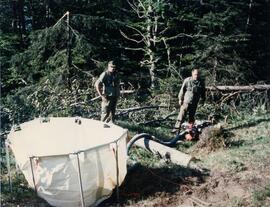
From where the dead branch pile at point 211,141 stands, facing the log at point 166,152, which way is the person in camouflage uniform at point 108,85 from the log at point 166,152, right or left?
right

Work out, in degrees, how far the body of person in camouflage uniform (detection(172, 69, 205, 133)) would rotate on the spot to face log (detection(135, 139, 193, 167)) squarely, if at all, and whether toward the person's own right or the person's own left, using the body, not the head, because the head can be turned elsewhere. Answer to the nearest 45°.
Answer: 0° — they already face it

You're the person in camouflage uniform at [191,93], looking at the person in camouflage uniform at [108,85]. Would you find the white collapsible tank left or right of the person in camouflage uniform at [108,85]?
left

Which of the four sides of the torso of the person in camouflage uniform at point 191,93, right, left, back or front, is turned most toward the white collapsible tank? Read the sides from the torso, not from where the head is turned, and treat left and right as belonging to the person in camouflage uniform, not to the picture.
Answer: front

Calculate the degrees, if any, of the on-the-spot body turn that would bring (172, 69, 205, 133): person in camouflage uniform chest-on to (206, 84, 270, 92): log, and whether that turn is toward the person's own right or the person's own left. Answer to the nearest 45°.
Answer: approximately 135° to the person's own left

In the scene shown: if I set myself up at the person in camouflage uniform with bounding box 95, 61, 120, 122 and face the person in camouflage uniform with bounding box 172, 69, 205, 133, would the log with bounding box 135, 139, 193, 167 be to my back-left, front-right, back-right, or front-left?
front-right

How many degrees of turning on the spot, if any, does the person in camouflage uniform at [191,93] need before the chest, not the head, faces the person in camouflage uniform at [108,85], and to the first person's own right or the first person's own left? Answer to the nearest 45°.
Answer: approximately 90° to the first person's own right

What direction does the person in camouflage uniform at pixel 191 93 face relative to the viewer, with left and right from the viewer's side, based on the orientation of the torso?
facing the viewer

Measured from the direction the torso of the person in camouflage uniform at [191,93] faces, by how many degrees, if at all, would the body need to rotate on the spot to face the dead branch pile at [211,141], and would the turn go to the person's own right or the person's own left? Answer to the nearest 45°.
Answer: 0° — they already face it
